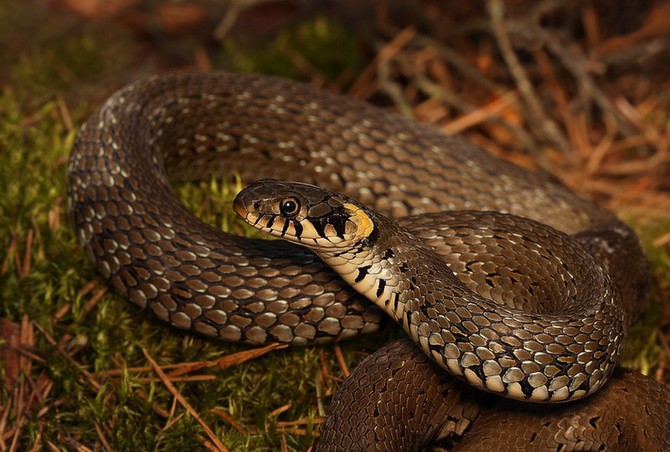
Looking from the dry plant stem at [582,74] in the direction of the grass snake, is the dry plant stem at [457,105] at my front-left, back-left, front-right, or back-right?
front-right

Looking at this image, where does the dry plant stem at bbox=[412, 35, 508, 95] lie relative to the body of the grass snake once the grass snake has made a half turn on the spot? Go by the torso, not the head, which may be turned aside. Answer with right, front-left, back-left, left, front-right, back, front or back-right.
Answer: left

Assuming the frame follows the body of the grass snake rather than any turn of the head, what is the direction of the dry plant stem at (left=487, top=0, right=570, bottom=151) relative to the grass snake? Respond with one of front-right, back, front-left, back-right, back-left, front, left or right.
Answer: right

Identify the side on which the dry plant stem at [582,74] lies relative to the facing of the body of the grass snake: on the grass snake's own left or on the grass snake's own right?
on the grass snake's own right

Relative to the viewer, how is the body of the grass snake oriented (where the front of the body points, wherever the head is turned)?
to the viewer's left

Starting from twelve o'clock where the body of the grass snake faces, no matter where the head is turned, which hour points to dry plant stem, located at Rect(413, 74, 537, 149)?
The dry plant stem is roughly at 3 o'clock from the grass snake.
